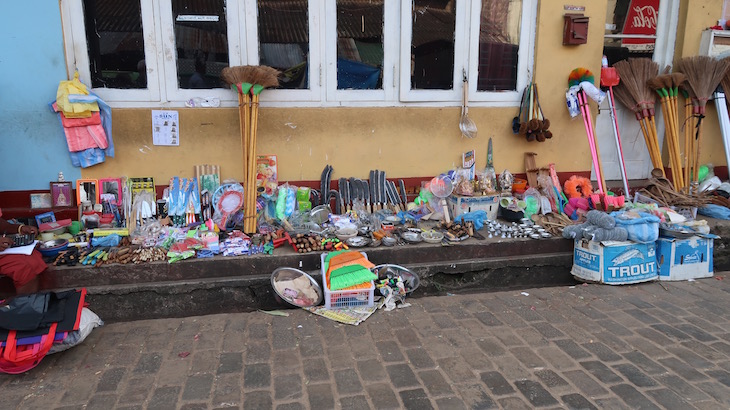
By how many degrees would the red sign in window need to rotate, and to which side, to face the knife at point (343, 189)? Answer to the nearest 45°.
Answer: approximately 45° to its right

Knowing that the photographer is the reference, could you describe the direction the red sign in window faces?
facing the viewer

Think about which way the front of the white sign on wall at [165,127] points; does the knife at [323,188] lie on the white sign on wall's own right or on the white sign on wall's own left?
on the white sign on wall's own left

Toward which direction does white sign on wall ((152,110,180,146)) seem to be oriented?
toward the camera

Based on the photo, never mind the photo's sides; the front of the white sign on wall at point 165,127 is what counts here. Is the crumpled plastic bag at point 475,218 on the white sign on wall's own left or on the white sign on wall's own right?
on the white sign on wall's own left

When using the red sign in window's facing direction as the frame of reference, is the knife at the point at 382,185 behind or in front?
in front

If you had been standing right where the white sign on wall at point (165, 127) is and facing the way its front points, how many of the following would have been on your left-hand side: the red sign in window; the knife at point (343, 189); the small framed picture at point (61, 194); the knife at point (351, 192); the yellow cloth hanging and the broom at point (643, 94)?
4

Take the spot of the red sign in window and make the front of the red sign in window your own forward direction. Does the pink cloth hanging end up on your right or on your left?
on your right

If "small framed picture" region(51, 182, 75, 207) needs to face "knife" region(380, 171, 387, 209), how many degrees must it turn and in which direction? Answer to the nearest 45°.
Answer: approximately 90° to its left

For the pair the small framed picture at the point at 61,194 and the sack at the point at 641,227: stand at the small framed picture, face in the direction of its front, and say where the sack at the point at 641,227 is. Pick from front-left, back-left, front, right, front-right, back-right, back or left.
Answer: front-left

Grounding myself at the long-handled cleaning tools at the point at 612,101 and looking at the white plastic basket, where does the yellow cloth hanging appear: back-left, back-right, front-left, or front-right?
front-right

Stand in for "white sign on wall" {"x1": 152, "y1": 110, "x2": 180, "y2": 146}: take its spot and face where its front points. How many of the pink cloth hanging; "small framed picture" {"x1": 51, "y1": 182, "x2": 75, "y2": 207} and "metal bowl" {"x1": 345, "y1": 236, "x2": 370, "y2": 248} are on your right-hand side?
2

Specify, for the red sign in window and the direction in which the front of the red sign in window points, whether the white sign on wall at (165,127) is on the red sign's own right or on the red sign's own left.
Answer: on the red sign's own right

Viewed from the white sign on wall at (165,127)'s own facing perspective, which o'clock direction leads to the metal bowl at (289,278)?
The metal bowl is roughly at 11 o'clock from the white sign on wall.

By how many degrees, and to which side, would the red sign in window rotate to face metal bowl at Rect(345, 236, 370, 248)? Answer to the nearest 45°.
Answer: approximately 45° to its right

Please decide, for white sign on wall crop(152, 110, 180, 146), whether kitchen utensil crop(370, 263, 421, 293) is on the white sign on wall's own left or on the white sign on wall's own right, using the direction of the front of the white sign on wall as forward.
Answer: on the white sign on wall's own left

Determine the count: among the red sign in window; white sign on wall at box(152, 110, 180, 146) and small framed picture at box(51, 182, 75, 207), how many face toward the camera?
3

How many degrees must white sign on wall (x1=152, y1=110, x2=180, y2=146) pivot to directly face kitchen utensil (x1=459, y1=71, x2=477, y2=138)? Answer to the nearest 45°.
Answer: approximately 90° to its left

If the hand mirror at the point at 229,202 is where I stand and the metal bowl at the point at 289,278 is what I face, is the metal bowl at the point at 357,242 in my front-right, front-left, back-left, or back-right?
front-left
